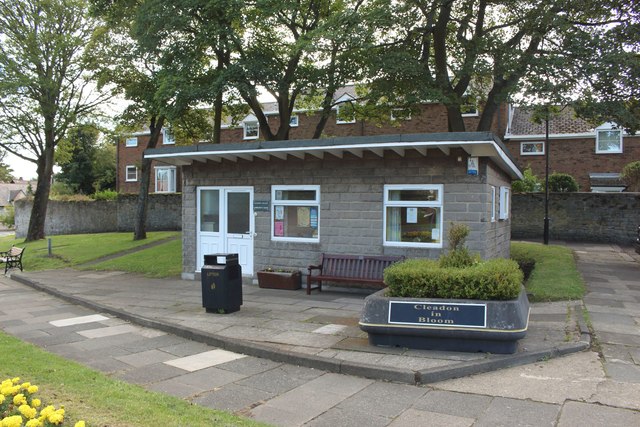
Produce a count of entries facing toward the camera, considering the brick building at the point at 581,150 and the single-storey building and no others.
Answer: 2

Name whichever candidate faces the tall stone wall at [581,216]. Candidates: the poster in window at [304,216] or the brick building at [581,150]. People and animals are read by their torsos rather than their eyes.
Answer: the brick building

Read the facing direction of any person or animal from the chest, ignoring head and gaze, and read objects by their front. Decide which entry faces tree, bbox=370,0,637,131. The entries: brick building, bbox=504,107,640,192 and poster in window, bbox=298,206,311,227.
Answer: the brick building

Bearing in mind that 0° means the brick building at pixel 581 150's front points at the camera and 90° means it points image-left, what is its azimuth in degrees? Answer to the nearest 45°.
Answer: approximately 0°

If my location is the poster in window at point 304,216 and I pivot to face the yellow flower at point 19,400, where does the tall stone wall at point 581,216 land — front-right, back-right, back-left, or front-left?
back-left

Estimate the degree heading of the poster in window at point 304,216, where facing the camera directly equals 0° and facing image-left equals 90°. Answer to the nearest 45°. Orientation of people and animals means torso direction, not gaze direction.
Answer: approximately 0°

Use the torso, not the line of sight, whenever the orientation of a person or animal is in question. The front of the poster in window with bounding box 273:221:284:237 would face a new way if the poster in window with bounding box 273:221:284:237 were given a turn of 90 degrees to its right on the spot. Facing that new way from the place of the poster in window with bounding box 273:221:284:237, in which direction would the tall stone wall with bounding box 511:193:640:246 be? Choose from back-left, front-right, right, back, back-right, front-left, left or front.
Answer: back-right

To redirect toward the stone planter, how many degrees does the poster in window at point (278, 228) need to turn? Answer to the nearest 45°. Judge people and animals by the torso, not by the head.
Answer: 0° — it already faces it

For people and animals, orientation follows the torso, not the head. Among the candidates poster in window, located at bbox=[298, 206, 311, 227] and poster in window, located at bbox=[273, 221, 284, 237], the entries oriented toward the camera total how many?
2

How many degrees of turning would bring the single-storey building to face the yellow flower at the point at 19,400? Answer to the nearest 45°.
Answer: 0° — it already faces it

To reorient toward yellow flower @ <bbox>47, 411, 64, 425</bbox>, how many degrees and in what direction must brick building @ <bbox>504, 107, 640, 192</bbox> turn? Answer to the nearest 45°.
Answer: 0° — it already faces it
